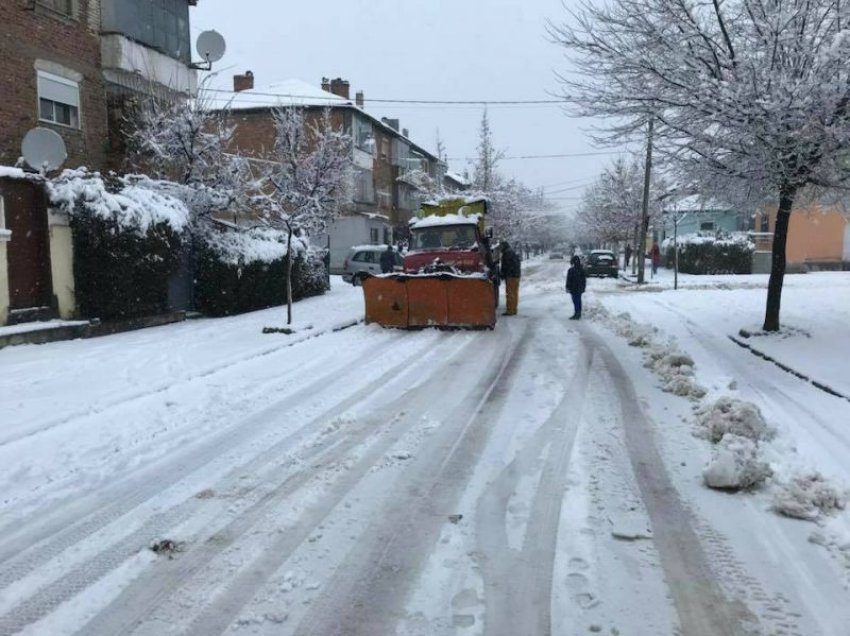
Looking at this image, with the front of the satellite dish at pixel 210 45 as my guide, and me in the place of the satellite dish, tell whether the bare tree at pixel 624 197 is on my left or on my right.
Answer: on my left

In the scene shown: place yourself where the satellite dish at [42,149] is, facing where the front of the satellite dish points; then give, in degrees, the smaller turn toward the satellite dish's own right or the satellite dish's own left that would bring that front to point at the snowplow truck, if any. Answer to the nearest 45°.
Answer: approximately 90° to the satellite dish's own left

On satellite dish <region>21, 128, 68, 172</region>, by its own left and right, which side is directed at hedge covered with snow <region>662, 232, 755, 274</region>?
left

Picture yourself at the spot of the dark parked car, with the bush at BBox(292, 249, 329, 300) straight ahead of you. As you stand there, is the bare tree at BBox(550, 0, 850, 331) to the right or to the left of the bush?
left

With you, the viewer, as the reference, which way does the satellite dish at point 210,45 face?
facing the viewer

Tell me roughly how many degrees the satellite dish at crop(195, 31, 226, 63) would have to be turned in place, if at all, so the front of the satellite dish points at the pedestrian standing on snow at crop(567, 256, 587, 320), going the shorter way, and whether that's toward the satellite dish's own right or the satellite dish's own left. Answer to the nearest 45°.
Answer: approximately 45° to the satellite dish's own left

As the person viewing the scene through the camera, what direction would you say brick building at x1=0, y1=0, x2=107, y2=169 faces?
facing the viewer and to the right of the viewer

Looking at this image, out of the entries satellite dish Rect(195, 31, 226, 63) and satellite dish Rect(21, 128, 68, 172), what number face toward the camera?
2

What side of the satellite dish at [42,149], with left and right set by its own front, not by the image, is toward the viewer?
front

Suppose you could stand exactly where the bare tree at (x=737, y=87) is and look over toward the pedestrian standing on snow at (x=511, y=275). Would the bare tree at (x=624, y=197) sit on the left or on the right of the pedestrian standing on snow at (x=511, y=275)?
right

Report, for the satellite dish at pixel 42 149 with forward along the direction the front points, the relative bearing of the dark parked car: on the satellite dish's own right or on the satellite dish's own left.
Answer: on the satellite dish's own left

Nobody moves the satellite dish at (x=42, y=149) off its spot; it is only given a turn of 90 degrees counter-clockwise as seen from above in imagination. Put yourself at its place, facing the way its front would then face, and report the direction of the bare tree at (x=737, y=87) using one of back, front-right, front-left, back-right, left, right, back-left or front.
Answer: front-right
